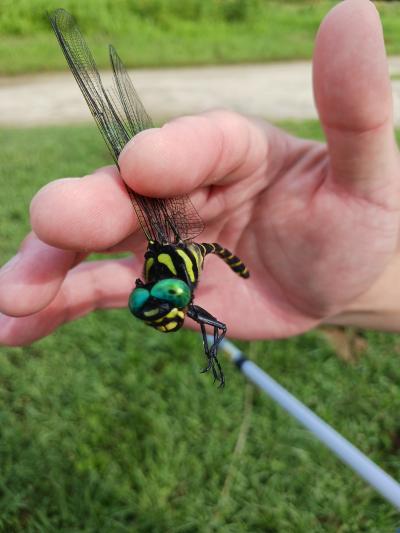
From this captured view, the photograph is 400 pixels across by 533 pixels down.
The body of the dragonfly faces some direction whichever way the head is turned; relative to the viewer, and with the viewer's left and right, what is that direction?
facing the viewer and to the left of the viewer
